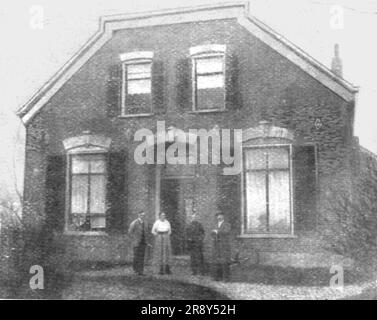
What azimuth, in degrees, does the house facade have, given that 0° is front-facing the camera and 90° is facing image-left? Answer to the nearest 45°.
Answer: approximately 0°

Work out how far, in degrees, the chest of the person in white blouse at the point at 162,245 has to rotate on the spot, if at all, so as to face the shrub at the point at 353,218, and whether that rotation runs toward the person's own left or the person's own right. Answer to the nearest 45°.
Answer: approximately 90° to the person's own left

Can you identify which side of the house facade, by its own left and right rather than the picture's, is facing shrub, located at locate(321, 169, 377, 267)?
left

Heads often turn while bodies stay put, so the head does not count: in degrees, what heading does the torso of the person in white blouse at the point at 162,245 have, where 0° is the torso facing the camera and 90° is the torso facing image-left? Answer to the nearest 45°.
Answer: approximately 0°

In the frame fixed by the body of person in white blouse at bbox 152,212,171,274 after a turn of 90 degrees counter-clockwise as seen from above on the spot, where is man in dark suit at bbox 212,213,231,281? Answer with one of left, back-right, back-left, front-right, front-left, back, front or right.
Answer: front
